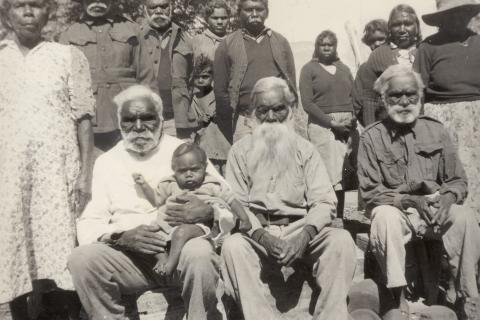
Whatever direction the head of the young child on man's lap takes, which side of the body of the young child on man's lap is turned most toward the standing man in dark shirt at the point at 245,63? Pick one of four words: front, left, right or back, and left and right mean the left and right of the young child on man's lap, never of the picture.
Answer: back

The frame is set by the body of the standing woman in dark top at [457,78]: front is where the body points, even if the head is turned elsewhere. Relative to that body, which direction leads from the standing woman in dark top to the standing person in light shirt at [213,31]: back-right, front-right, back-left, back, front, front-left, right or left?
right

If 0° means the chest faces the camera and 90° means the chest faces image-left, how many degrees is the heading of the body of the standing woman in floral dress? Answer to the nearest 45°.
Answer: approximately 0°

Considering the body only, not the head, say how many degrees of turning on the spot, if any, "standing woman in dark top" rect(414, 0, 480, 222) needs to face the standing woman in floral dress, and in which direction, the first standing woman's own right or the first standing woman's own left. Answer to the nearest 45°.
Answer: approximately 45° to the first standing woman's own right

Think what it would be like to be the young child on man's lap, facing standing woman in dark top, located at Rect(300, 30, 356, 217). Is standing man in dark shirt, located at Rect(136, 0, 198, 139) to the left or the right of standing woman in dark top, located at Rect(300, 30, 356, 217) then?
left

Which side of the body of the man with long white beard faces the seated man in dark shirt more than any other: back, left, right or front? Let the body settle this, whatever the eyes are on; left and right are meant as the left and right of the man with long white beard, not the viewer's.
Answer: left

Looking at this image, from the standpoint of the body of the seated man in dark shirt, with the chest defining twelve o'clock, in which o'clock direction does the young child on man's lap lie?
The young child on man's lap is roughly at 2 o'clock from the seated man in dark shirt.

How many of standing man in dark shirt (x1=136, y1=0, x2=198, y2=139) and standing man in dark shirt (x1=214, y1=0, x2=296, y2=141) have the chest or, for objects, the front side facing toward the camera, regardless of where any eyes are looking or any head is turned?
2

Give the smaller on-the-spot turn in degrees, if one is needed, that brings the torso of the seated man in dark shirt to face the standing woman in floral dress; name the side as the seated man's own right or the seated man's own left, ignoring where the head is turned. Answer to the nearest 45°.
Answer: approximately 45° to the seated man's own right

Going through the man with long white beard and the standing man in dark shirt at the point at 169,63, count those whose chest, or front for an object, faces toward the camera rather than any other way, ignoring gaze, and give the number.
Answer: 2
